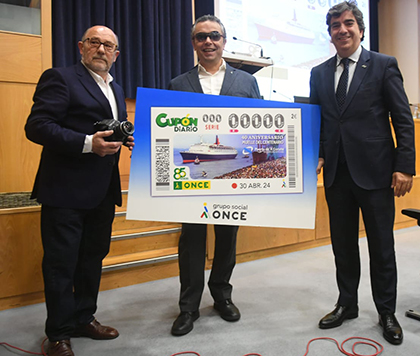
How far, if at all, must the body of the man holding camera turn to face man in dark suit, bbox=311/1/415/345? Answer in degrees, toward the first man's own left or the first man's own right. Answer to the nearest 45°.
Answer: approximately 45° to the first man's own left

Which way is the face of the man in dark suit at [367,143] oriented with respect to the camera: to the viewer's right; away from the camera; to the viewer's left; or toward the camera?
toward the camera

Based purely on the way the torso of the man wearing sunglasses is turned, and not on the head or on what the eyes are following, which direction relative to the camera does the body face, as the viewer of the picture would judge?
toward the camera

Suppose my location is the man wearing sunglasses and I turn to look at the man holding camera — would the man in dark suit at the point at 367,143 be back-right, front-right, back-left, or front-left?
back-left

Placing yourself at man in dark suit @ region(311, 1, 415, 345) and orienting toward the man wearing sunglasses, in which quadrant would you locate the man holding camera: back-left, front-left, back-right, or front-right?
front-left

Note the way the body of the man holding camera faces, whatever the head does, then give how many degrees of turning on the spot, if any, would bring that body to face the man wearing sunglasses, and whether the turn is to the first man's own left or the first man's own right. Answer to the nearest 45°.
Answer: approximately 45° to the first man's own left

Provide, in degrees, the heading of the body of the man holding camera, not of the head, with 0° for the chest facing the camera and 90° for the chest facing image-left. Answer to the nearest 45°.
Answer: approximately 315°

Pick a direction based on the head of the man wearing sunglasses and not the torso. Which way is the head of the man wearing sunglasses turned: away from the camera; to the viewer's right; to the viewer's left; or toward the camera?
toward the camera

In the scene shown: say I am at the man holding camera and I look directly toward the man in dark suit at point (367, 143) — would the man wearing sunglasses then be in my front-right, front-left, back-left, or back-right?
front-left

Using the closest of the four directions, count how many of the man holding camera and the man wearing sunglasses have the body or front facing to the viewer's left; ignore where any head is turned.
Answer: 0

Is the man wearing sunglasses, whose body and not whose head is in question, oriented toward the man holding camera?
no

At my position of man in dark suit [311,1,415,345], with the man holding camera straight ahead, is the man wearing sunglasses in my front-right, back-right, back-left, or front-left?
front-right

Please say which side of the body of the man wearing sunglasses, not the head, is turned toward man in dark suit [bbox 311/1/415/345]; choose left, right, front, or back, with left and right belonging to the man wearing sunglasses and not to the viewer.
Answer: left
